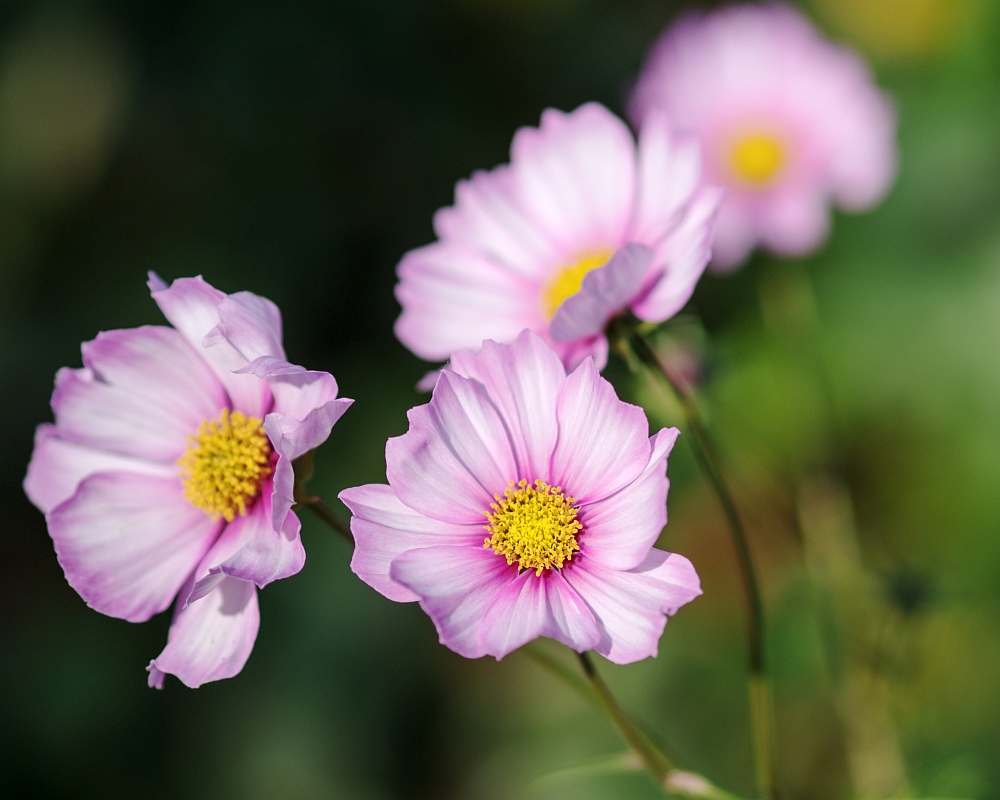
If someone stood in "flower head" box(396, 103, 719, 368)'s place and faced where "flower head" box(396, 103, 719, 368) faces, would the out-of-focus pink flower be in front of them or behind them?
behind
